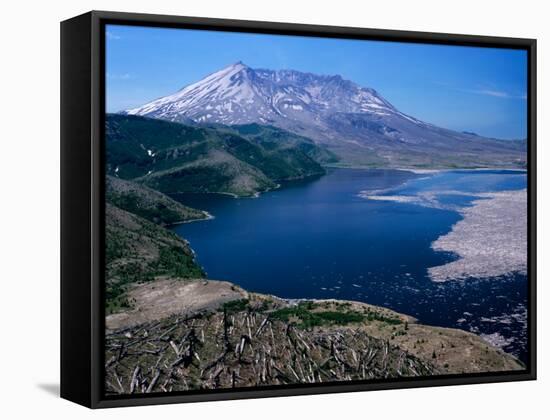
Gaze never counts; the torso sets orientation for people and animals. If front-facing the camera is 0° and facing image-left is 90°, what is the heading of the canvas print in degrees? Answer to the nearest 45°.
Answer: approximately 315°
